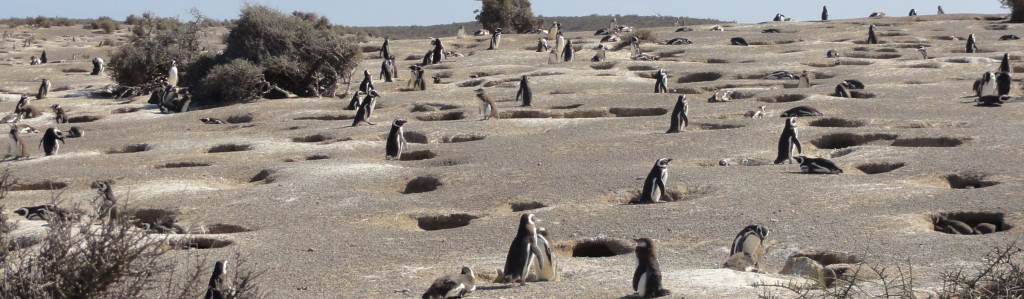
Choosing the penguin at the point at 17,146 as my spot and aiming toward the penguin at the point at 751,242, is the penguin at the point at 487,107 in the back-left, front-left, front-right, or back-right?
front-left

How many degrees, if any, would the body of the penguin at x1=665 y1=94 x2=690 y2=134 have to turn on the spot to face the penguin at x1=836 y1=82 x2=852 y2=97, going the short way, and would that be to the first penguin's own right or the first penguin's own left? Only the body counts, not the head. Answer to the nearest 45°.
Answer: approximately 45° to the first penguin's own left

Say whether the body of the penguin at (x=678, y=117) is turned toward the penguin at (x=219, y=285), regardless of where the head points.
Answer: no

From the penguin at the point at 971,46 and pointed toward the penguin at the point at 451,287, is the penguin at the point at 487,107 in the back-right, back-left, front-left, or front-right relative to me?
front-right

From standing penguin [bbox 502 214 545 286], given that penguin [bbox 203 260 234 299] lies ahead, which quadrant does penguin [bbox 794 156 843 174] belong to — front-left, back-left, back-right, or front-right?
back-right
